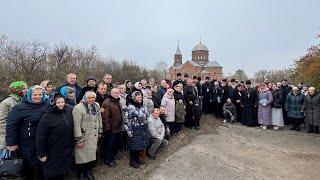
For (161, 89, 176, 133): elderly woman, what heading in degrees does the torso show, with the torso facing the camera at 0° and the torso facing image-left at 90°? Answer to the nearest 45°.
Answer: approximately 315°

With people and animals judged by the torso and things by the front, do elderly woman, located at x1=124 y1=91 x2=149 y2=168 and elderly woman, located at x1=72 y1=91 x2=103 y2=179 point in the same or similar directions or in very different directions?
same or similar directions

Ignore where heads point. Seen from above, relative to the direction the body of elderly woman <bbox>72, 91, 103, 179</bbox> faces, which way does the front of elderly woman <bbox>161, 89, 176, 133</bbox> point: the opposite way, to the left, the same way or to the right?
the same way

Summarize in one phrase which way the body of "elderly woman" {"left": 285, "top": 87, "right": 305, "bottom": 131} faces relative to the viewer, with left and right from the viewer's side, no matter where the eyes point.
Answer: facing the viewer

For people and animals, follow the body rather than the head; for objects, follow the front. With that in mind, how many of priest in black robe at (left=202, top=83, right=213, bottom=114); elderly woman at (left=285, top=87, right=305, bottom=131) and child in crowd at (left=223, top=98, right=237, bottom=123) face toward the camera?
3

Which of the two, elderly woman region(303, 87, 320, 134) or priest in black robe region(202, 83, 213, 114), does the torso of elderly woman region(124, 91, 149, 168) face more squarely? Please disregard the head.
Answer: the elderly woman

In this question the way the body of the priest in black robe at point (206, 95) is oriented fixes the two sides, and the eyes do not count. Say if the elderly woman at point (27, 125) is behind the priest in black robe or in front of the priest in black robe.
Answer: in front

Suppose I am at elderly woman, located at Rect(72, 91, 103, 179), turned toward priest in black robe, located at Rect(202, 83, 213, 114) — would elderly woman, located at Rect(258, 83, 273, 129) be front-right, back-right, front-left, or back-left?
front-right

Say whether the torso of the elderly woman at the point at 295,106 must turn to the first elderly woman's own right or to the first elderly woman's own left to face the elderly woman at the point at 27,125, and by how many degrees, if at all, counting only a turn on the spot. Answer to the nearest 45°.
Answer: approximately 45° to the first elderly woman's own right

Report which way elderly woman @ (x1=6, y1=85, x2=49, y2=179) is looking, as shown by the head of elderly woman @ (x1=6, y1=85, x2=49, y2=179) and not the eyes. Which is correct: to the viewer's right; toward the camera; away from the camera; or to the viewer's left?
toward the camera

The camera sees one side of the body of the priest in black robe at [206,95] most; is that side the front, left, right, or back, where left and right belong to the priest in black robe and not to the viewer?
front

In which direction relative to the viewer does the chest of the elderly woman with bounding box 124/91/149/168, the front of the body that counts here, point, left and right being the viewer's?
facing the viewer and to the right of the viewer

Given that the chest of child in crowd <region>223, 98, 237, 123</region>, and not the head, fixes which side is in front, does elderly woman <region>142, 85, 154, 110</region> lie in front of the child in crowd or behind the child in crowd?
in front
